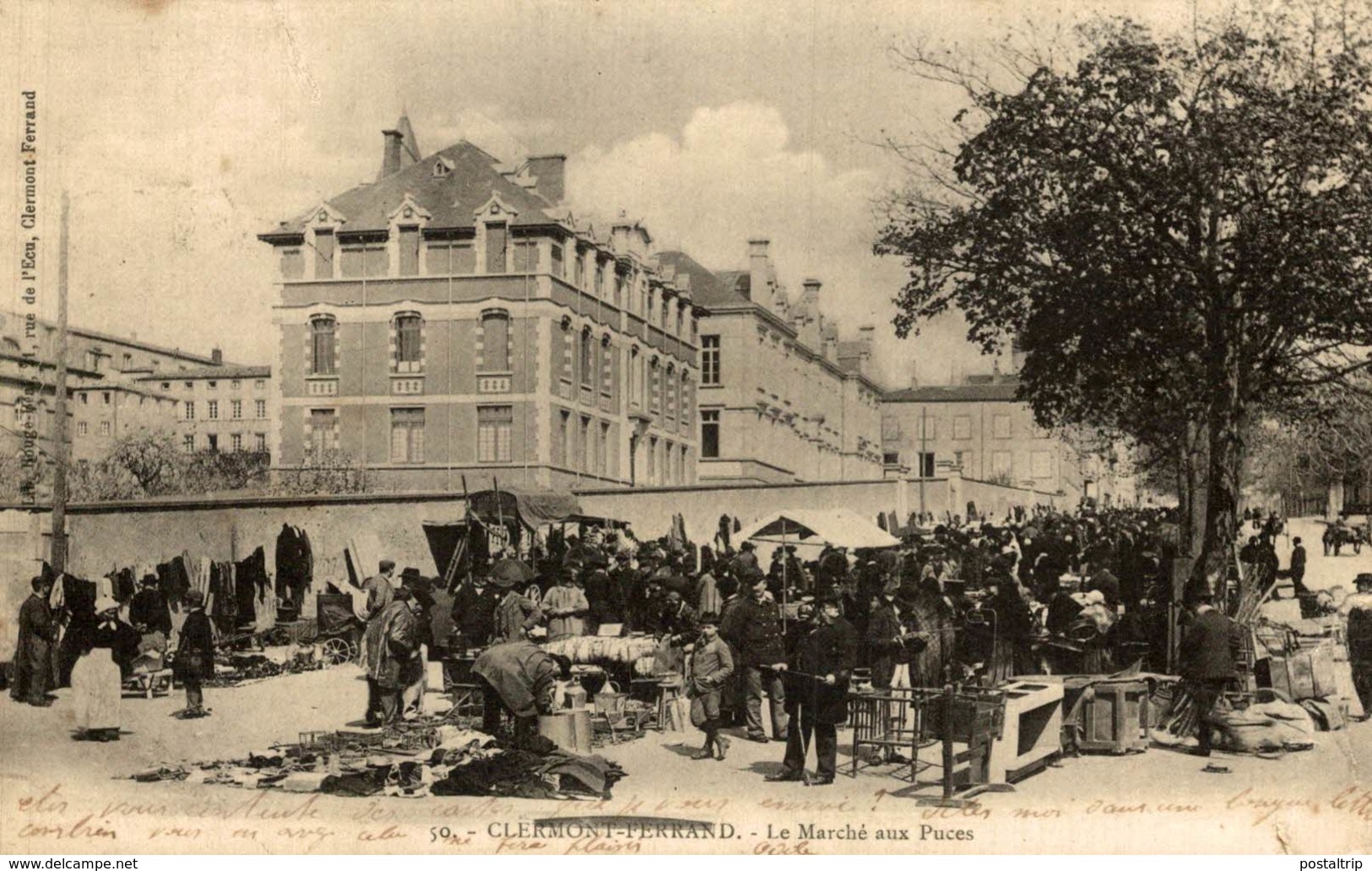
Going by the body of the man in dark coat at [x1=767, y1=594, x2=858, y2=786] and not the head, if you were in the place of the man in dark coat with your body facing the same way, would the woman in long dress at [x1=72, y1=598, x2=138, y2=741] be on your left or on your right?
on your right

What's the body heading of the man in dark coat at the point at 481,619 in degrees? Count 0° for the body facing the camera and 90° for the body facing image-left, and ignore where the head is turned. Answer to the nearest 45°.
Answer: approximately 0°

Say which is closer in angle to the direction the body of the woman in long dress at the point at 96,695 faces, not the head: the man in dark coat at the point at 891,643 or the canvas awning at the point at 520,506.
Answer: the man in dark coat

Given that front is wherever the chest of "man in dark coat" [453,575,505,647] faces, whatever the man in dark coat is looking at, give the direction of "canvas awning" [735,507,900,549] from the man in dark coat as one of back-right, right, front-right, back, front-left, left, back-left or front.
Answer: back-left

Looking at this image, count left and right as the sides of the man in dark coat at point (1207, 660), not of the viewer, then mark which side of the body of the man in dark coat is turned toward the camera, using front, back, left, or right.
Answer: back

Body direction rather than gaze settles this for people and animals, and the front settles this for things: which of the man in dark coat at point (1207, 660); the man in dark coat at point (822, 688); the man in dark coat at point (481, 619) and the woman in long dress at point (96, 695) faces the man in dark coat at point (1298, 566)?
the man in dark coat at point (1207, 660)

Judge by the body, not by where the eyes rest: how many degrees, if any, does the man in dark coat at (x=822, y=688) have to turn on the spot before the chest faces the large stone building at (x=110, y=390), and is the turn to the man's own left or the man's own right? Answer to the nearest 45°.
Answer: approximately 90° to the man's own right

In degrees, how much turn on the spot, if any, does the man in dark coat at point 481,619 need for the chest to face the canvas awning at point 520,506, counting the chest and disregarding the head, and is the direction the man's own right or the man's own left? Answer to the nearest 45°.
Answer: approximately 180°

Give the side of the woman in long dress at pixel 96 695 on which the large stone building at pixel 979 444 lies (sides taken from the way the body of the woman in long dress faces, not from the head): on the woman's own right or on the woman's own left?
on the woman's own left

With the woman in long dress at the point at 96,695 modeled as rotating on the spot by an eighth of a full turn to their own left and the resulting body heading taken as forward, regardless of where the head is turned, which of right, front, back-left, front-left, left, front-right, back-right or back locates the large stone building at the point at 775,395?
left

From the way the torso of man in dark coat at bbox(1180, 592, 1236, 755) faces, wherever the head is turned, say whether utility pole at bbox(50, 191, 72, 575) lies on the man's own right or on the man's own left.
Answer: on the man's own left
